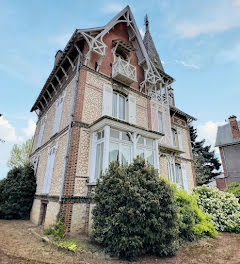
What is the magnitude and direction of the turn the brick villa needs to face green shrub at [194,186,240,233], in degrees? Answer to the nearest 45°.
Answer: approximately 45° to its left

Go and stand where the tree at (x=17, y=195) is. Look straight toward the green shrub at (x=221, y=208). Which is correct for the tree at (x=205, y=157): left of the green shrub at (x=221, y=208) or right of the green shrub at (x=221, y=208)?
left

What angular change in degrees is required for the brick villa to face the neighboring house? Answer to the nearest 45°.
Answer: approximately 90° to its left

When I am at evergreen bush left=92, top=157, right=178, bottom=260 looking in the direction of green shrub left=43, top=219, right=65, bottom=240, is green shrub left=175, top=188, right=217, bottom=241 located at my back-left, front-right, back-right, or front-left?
back-right

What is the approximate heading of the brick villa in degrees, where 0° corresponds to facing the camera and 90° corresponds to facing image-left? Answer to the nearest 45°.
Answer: approximately 315°

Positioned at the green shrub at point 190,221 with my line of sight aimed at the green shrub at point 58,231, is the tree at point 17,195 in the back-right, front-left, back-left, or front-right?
front-right

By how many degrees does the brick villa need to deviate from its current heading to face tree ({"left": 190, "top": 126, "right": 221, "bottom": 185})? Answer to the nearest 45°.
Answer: approximately 90° to its left
